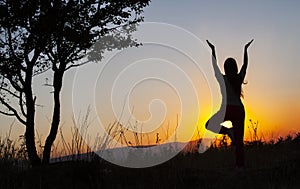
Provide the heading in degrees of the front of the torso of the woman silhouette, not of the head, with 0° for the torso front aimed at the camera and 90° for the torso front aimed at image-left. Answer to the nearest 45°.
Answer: approximately 180°
